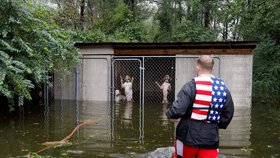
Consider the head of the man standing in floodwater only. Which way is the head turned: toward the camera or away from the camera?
away from the camera

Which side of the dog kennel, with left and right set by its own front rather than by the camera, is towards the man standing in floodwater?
front

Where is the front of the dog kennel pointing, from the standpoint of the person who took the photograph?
facing the viewer
